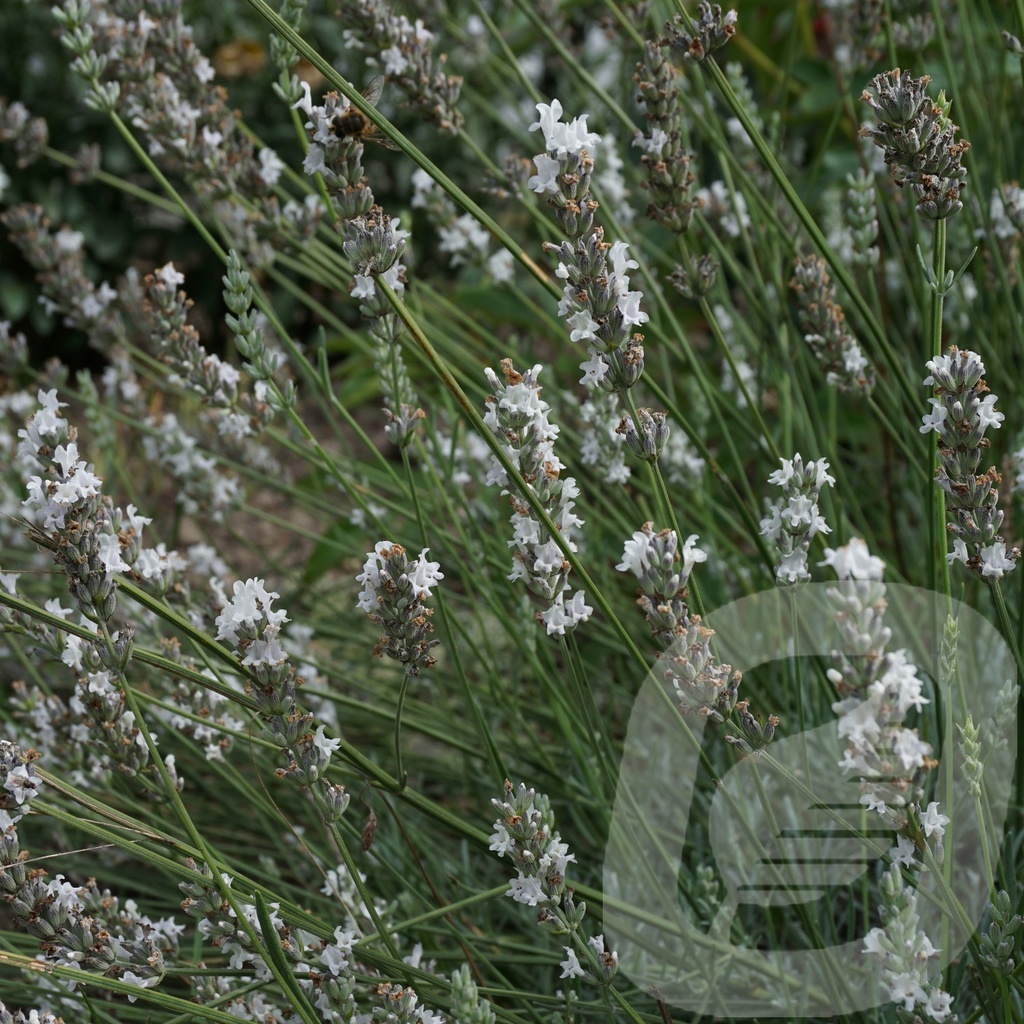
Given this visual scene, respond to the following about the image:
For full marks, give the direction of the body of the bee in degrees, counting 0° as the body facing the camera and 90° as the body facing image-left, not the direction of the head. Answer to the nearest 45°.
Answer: approximately 90°
